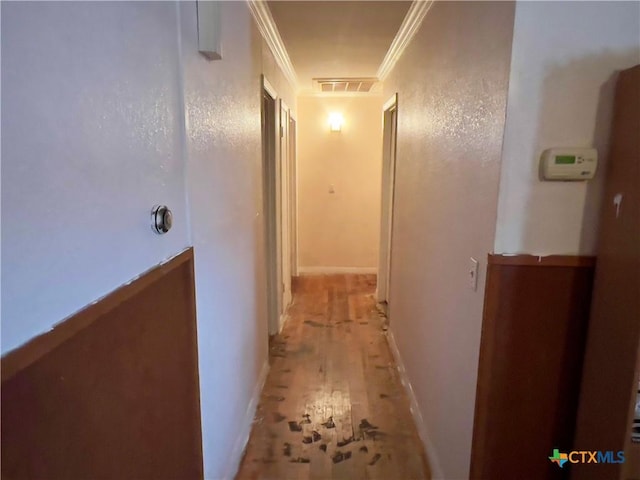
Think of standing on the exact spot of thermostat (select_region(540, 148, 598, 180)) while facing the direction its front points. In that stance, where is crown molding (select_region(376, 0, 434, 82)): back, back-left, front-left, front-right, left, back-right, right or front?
back-right

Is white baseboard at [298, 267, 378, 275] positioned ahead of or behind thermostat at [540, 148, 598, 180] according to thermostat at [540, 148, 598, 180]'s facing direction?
behind

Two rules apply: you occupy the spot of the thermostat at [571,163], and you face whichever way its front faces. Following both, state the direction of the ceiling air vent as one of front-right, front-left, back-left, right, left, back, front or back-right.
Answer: back-right

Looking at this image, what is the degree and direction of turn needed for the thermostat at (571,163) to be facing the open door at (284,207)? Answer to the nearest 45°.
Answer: approximately 135° to its right

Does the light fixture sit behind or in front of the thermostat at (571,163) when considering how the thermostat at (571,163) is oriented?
behind

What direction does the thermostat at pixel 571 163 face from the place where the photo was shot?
facing the viewer
